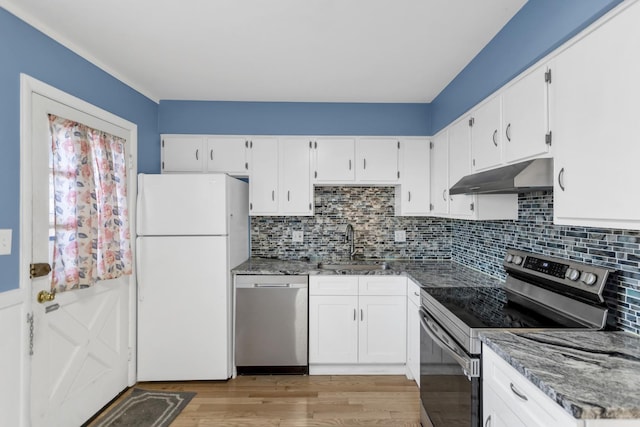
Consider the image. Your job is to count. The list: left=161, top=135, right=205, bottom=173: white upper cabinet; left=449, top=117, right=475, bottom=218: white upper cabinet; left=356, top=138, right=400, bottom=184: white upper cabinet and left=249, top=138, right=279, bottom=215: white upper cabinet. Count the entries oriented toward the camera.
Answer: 3

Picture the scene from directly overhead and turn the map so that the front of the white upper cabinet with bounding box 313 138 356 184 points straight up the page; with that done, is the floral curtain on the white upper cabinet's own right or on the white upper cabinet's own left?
on the white upper cabinet's own right

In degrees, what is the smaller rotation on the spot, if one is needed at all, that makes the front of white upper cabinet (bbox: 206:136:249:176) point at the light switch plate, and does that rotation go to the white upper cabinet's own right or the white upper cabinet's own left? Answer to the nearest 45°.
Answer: approximately 45° to the white upper cabinet's own right

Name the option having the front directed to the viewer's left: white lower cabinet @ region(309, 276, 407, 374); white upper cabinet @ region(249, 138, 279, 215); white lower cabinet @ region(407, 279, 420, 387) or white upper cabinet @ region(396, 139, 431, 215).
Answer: white lower cabinet @ region(407, 279, 420, 387)

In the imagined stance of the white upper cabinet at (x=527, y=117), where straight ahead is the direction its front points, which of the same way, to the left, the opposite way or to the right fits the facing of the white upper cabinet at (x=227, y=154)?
to the left

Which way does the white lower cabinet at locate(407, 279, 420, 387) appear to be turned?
to the viewer's left

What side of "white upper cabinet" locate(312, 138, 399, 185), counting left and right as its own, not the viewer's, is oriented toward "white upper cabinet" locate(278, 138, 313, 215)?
right

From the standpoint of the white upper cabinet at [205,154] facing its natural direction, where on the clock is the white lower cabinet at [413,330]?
The white lower cabinet is roughly at 10 o'clock from the white upper cabinet.
